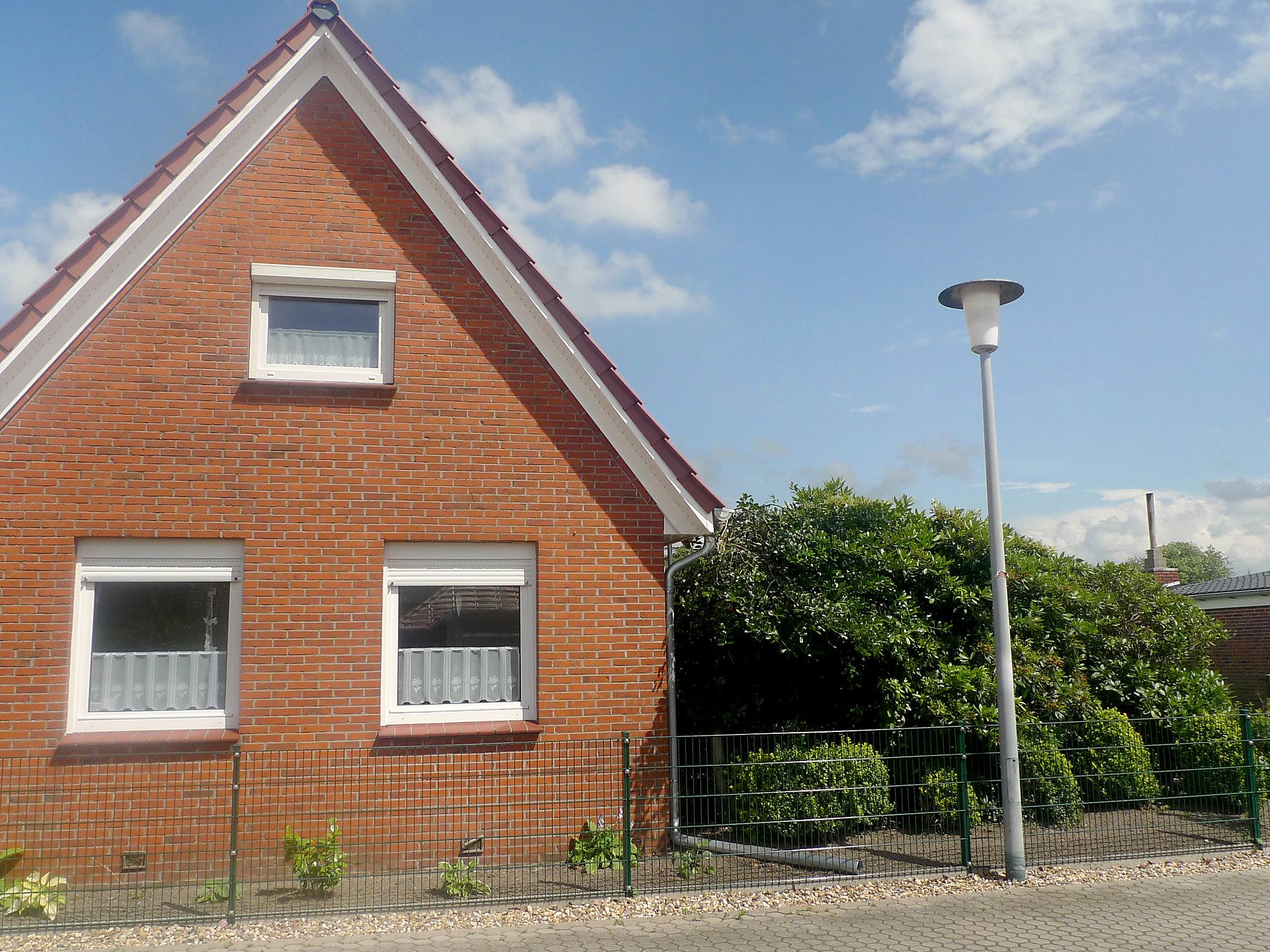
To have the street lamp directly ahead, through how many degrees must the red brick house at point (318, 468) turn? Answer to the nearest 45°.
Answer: approximately 90° to its left

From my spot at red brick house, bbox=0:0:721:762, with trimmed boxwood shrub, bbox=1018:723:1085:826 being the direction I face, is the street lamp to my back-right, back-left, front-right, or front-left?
front-right

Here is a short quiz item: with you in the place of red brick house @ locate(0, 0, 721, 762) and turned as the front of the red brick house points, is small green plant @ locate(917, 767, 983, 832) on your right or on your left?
on your left

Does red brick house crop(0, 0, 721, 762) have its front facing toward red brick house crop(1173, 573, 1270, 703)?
no

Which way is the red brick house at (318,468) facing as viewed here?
toward the camera

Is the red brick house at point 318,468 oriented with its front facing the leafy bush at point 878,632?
no

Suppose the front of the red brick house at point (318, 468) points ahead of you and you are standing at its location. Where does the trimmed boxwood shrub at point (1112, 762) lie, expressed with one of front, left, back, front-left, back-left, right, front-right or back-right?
left

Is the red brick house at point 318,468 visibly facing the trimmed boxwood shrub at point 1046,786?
no

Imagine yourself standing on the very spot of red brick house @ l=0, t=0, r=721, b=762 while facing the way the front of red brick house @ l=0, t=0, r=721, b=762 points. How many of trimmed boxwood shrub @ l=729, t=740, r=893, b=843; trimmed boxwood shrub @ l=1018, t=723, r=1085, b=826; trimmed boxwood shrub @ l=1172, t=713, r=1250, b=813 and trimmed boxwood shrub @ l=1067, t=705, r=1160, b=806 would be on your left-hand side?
4
